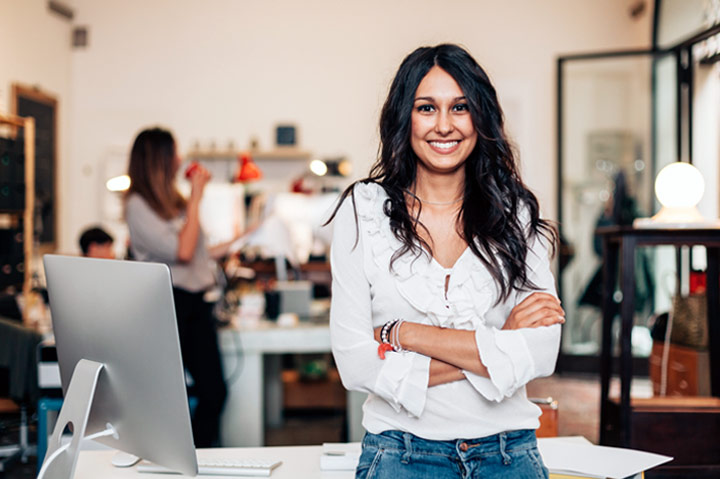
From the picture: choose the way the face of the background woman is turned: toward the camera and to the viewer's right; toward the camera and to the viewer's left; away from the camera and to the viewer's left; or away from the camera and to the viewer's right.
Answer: away from the camera and to the viewer's right

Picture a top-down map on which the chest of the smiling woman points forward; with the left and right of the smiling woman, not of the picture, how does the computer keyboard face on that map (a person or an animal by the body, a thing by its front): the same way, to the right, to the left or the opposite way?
the opposite way

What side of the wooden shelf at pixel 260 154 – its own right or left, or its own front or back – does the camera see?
front

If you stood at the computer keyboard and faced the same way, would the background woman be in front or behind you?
in front

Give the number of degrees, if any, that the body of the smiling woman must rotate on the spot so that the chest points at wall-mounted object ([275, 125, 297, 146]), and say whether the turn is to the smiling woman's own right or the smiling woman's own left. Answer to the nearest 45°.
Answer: approximately 180°

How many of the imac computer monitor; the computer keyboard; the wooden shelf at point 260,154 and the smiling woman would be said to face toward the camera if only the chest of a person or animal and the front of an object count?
2

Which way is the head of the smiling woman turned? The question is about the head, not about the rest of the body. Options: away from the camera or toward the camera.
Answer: toward the camera

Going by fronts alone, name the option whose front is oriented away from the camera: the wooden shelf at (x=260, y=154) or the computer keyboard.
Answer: the computer keyboard

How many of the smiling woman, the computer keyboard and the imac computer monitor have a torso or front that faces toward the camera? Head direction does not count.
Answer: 1

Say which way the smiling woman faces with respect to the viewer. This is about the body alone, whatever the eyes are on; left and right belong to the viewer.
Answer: facing the viewer

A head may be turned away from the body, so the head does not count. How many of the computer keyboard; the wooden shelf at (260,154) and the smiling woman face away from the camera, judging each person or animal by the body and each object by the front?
1

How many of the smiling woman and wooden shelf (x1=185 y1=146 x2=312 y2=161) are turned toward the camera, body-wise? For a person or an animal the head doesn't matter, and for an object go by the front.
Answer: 2

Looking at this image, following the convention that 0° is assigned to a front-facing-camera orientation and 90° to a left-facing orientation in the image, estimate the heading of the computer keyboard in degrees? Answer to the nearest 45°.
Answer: approximately 180°

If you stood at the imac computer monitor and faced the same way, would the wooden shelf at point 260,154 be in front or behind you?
in front

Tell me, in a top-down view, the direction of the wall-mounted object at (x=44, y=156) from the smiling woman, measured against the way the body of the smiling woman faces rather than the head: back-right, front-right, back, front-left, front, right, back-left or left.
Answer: back-right

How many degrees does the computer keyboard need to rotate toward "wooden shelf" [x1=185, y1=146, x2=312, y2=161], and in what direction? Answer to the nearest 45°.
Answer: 0° — it already faces it
